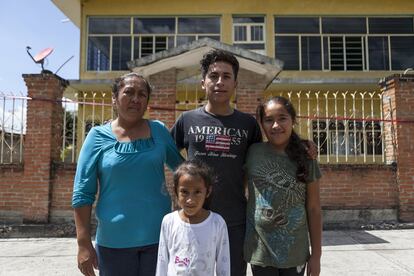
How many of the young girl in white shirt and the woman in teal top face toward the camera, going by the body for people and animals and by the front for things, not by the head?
2

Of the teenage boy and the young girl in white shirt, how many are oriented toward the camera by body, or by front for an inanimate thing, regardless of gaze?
2

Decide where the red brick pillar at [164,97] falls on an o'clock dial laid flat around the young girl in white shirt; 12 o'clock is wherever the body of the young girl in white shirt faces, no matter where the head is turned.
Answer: The red brick pillar is roughly at 6 o'clock from the young girl in white shirt.

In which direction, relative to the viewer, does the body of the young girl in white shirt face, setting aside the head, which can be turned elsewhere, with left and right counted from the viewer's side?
facing the viewer

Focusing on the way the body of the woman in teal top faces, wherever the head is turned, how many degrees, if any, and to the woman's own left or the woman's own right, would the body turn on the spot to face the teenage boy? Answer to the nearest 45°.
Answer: approximately 90° to the woman's own left

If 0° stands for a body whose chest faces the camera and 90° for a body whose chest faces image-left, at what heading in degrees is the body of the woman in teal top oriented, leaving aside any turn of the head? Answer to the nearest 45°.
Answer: approximately 0°

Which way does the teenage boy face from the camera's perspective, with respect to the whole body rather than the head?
toward the camera

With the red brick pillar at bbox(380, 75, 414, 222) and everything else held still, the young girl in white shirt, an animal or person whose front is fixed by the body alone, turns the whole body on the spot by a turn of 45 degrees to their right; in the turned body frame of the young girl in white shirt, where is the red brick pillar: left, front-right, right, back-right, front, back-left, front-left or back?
back

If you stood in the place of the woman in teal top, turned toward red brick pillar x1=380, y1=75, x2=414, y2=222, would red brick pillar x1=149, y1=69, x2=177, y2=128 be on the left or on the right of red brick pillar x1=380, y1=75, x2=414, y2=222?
left

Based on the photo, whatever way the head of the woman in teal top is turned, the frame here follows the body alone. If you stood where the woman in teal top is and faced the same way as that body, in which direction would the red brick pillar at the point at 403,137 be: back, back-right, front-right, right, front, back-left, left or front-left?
back-left

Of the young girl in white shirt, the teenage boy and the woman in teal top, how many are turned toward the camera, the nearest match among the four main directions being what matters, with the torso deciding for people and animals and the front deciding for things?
3

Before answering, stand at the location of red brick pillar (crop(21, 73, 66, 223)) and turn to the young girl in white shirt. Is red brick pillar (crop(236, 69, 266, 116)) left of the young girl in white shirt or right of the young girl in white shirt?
left

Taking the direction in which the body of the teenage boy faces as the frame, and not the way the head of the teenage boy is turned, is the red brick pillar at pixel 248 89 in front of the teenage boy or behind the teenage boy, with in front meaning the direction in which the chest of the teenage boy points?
behind

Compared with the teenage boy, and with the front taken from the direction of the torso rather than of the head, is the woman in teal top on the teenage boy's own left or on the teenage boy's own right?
on the teenage boy's own right

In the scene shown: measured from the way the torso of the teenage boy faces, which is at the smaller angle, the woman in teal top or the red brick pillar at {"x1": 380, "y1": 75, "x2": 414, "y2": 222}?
the woman in teal top
